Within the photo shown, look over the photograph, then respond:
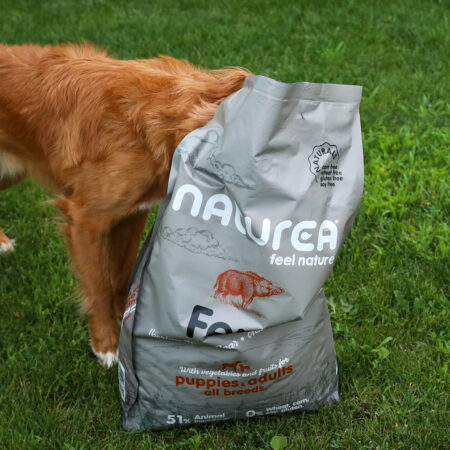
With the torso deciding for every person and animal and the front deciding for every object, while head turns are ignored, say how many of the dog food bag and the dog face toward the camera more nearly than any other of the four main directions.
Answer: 1

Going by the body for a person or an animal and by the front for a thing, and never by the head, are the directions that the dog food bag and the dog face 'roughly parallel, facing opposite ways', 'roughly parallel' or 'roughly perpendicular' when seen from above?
roughly perpendicular

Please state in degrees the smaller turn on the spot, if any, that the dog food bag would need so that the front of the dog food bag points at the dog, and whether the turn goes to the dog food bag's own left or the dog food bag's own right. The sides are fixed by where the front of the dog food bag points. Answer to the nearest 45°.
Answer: approximately 135° to the dog food bag's own right

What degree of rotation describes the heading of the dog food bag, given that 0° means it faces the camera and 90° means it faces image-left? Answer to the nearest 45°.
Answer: approximately 0°

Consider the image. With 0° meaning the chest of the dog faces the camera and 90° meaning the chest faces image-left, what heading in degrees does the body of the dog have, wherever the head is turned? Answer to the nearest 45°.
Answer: approximately 270°
